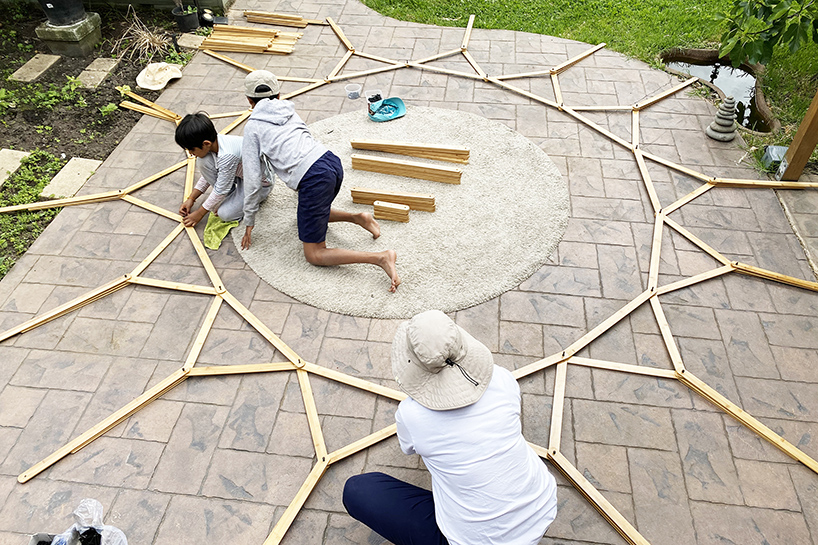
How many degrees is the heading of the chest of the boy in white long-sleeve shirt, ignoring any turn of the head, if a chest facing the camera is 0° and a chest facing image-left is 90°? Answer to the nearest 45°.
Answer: approximately 45°

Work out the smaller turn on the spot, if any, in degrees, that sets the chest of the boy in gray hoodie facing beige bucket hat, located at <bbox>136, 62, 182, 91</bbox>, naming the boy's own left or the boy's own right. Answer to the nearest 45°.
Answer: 0° — they already face it

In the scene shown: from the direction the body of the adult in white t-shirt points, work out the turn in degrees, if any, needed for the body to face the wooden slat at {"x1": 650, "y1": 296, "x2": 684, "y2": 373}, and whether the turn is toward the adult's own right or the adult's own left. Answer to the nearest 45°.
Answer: approximately 90° to the adult's own right

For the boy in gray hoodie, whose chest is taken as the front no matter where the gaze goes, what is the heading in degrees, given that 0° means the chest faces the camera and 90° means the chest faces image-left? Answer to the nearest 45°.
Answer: approximately 135°

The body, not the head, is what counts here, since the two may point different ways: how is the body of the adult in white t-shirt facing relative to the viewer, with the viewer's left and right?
facing away from the viewer and to the left of the viewer

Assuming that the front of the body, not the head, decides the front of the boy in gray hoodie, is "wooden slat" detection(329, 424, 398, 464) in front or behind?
behind

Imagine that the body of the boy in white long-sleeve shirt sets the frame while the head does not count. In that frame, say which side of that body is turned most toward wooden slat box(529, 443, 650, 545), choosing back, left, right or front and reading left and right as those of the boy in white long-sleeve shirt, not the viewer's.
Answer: left

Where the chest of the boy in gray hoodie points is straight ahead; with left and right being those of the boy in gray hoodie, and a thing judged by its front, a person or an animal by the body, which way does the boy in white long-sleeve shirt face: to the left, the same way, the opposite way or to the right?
to the left

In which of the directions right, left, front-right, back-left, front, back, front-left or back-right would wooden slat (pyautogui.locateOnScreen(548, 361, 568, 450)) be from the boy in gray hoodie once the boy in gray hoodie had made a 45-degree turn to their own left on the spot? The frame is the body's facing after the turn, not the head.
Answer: back-left
